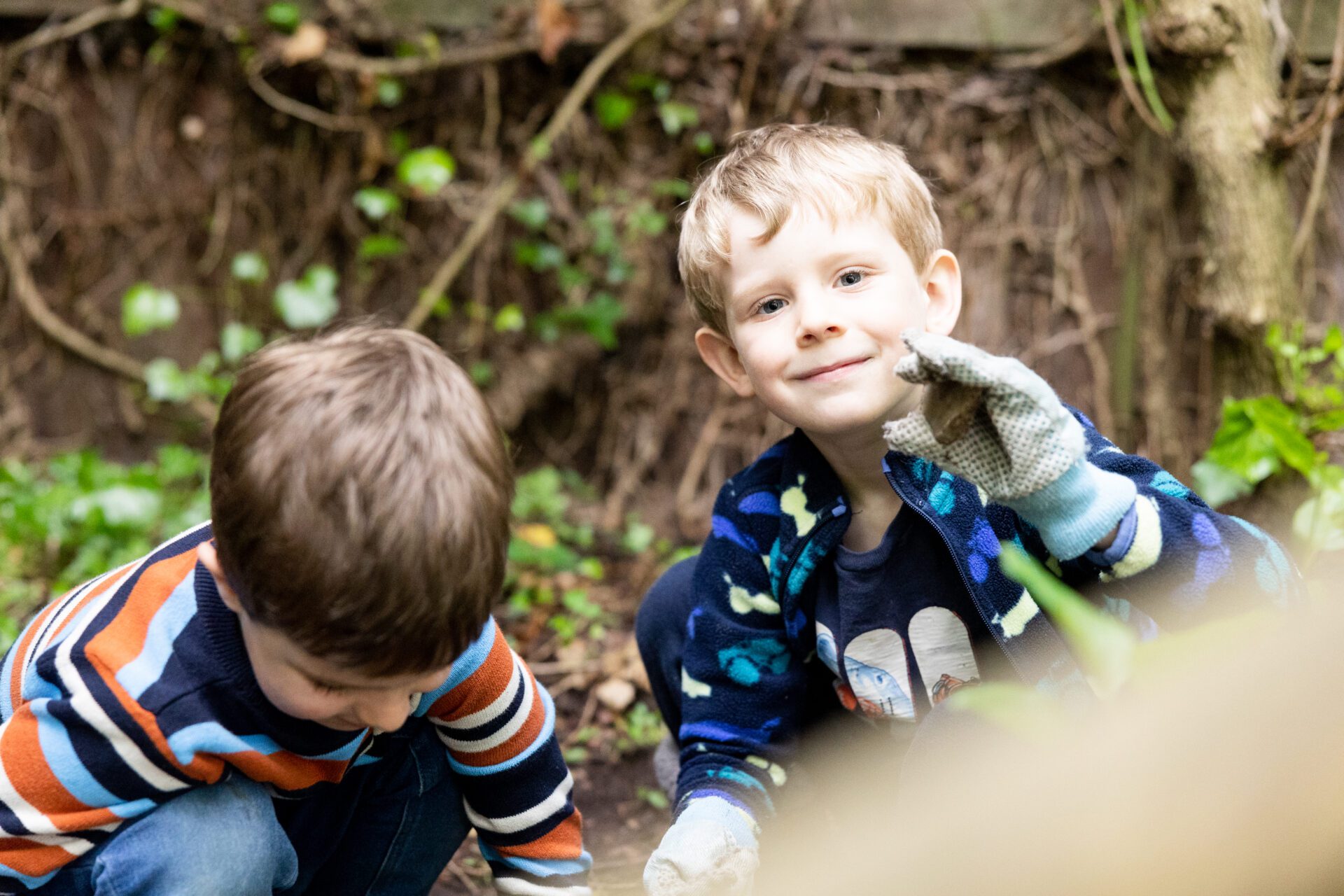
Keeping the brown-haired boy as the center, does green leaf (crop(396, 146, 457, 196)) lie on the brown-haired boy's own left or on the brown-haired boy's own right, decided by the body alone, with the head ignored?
on the brown-haired boy's own left

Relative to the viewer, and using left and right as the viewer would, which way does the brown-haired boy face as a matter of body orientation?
facing the viewer and to the right of the viewer

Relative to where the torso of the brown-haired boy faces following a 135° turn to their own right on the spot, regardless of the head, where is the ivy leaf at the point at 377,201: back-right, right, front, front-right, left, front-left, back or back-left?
right

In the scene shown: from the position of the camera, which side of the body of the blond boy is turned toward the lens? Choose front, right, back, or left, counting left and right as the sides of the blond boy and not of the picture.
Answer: front

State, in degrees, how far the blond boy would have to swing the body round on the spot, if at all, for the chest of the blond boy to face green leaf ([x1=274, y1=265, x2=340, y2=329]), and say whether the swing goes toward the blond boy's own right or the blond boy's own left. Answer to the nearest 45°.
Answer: approximately 135° to the blond boy's own right

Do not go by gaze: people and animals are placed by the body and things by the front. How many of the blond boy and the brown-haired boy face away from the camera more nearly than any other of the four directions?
0

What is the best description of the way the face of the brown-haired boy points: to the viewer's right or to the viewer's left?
to the viewer's right

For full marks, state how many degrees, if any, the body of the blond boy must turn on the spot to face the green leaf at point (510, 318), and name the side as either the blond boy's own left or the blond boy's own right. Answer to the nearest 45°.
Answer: approximately 135° to the blond boy's own right

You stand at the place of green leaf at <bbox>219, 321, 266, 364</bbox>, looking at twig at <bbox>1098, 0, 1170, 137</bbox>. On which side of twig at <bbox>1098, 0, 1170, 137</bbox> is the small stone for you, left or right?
right

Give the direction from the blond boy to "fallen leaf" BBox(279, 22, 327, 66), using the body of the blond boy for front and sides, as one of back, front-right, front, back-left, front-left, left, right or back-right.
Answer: back-right

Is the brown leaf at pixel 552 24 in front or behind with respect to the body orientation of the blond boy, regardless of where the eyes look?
behind
